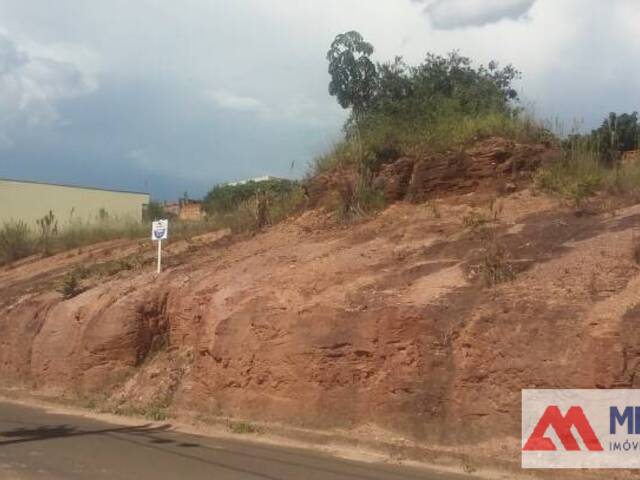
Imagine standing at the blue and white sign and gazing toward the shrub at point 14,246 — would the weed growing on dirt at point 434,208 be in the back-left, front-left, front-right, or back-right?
back-right

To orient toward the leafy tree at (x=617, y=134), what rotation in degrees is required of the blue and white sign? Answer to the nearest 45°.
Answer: approximately 90° to its left

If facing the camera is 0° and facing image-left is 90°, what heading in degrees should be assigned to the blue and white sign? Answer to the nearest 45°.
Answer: approximately 0°

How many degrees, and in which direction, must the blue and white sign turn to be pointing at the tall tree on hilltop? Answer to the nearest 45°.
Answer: approximately 135° to its left

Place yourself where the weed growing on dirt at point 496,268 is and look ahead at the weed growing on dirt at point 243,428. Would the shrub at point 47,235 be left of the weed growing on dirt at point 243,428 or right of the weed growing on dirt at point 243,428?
right

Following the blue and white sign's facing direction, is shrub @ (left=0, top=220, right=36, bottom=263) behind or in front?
behind

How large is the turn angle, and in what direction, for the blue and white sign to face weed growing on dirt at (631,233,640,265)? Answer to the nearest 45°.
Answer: approximately 45° to its left
